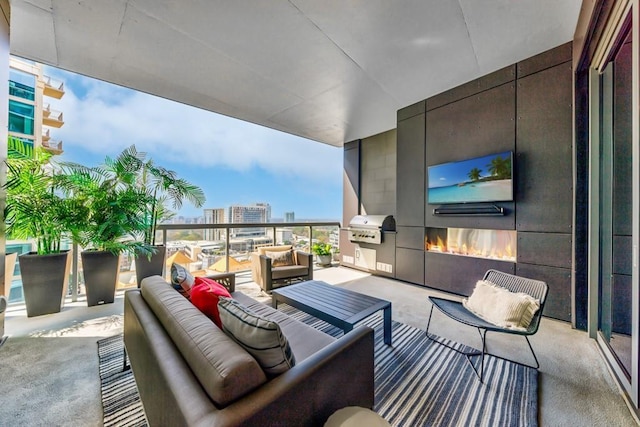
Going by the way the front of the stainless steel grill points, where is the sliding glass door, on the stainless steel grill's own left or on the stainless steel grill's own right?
on the stainless steel grill's own left

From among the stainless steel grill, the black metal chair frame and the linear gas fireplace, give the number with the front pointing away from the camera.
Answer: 0

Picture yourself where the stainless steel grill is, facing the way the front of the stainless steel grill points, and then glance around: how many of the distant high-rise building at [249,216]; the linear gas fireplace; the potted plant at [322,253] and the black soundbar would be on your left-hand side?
2

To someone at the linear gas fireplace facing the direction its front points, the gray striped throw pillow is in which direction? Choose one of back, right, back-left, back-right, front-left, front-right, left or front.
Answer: front-left

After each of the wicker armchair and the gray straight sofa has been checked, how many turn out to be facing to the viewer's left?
0

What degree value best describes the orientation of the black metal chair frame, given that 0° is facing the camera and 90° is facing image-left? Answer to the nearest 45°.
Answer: approximately 45°

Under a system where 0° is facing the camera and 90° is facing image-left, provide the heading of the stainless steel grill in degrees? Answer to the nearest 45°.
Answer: approximately 45°

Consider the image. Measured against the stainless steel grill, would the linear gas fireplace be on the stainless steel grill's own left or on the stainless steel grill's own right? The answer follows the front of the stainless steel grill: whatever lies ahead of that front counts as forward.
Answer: on the stainless steel grill's own left

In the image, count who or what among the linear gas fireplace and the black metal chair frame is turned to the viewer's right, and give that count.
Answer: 0

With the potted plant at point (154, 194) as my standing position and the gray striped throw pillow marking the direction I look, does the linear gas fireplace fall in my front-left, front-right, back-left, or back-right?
front-left

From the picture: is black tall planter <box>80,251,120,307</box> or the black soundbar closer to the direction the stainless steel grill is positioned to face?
the black tall planter

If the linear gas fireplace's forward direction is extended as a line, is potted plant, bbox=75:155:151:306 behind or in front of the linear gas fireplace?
in front

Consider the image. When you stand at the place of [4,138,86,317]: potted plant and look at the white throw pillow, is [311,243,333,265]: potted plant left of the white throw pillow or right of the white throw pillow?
left

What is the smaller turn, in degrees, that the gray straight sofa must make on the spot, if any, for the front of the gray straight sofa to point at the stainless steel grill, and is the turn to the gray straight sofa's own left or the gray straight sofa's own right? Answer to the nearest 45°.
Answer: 0° — it already faces it

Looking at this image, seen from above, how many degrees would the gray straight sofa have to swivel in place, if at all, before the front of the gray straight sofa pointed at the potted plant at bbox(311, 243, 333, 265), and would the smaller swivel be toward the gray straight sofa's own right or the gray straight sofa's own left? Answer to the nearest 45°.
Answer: approximately 45° to the gray straight sofa's own left
